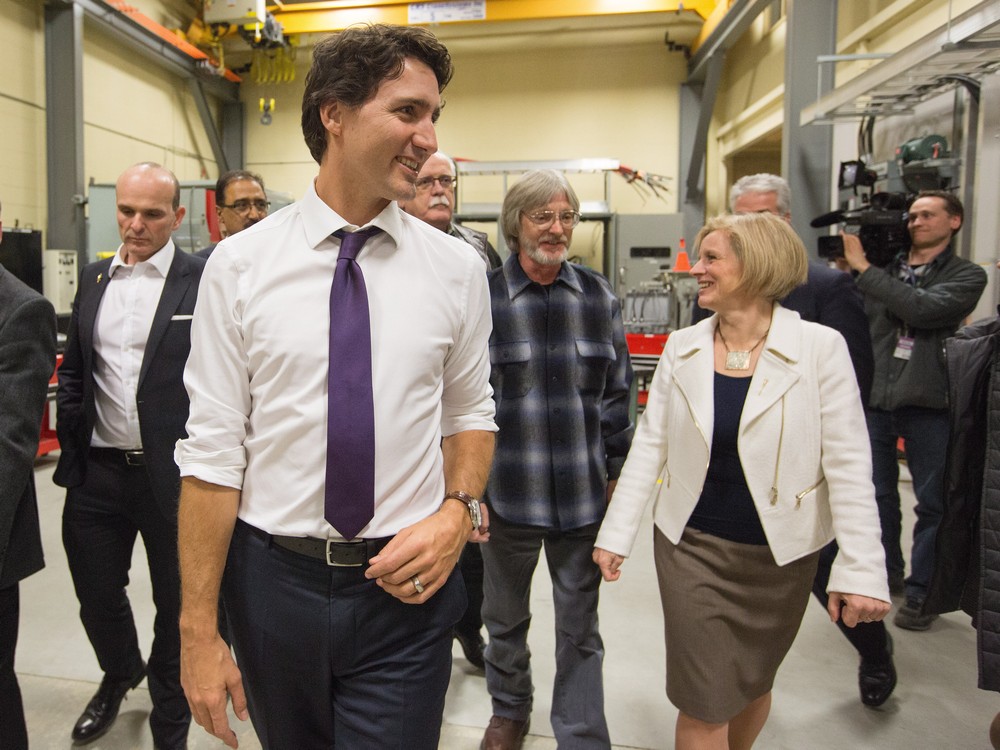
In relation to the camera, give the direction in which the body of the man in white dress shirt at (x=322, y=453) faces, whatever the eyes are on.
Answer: toward the camera

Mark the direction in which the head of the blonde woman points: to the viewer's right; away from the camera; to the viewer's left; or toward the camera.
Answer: to the viewer's left

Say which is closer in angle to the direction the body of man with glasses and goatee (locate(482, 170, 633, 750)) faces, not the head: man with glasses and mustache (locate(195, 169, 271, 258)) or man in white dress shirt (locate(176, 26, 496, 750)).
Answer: the man in white dress shirt

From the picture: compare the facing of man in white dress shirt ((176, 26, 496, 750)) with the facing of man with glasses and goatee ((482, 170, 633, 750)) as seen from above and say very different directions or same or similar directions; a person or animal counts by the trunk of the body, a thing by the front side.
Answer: same or similar directions

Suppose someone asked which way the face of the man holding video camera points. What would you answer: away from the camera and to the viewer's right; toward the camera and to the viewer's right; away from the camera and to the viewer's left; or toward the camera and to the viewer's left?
toward the camera and to the viewer's left

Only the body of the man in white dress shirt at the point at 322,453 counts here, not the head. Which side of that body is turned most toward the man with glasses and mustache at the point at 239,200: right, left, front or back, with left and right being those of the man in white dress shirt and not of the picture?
back

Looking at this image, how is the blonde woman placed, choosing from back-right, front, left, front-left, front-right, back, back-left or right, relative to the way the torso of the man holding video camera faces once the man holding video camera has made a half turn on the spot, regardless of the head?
back-right

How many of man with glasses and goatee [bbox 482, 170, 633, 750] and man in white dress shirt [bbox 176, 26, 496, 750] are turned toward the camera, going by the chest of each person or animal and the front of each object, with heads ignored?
2

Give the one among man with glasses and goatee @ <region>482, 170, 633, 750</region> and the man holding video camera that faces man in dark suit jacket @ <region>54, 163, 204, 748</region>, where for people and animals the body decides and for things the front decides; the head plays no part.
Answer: the man holding video camera

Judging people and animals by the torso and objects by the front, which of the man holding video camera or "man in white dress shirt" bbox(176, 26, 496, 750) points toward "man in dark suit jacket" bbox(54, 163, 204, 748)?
the man holding video camera

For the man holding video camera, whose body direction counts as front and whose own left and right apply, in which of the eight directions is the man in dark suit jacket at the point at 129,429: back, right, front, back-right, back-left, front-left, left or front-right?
front
